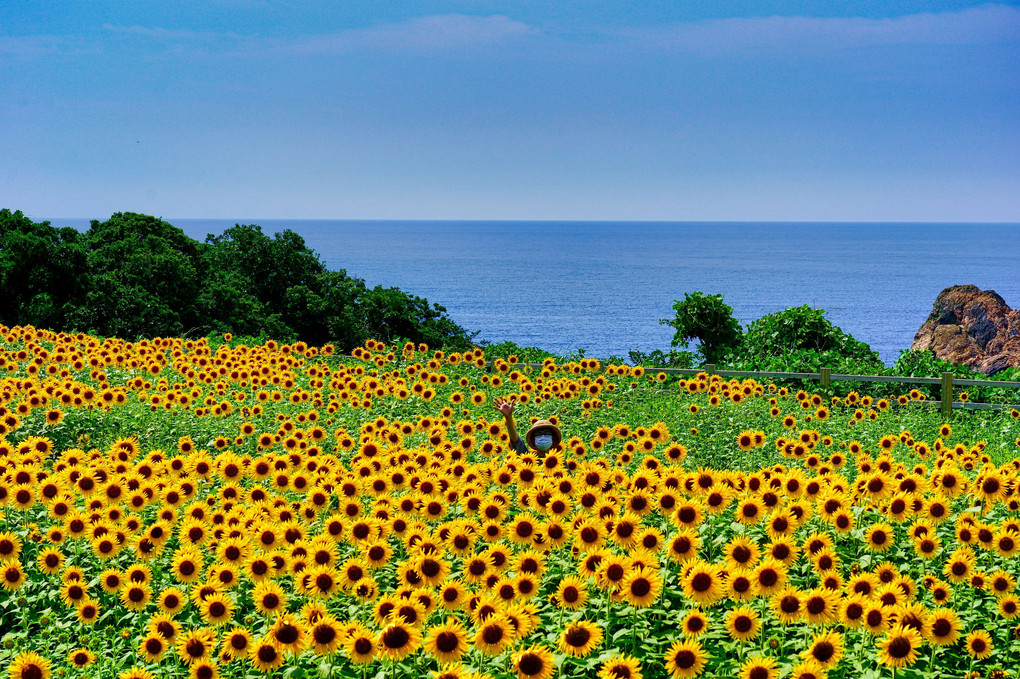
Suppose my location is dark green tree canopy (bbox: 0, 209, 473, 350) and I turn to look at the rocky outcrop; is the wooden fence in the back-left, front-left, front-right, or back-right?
front-right

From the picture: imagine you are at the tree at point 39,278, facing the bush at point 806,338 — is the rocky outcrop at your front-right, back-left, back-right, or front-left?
front-left

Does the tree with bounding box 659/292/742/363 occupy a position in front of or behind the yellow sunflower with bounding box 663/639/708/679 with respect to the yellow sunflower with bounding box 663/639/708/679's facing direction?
behind

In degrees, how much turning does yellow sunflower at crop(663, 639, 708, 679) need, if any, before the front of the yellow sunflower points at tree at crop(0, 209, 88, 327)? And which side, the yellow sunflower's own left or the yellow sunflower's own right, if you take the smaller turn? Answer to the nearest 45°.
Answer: approximately 135° to the yellow sunflower's own right

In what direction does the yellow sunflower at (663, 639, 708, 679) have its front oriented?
toward the camera

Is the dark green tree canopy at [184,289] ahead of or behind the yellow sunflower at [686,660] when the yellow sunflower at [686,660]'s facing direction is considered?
behind

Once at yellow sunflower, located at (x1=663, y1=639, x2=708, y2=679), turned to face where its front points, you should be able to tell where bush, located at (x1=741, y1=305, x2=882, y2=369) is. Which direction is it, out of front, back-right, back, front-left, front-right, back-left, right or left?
back

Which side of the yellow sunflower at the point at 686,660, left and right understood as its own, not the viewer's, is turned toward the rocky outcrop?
back
